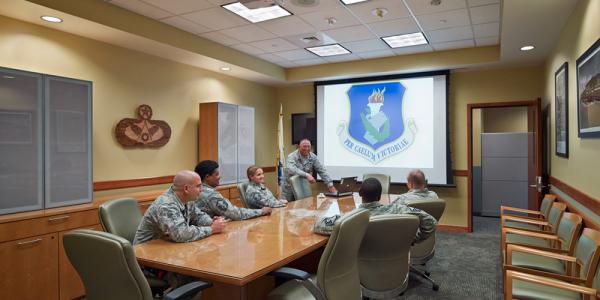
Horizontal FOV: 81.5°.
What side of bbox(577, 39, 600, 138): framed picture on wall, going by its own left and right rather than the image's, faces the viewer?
left

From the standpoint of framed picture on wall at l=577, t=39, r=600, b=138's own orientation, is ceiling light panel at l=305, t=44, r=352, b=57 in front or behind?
in front

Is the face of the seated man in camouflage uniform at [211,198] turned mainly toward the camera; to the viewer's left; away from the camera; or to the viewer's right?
to the viewer's right

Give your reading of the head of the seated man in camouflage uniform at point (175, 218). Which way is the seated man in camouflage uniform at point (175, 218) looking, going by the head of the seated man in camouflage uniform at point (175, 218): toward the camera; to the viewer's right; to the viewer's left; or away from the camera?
to the viewer's right

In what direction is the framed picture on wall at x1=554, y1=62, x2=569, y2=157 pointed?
to the viewer's left

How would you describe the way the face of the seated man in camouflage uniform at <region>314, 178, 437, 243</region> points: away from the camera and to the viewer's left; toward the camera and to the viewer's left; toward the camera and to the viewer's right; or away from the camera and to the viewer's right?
away from the camera and to the viewer's left

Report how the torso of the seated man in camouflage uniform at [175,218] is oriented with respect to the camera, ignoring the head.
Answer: to the viewer's right

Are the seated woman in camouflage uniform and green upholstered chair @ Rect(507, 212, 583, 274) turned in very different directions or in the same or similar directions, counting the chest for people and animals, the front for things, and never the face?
very different directions

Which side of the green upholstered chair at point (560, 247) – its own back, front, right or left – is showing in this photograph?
left
